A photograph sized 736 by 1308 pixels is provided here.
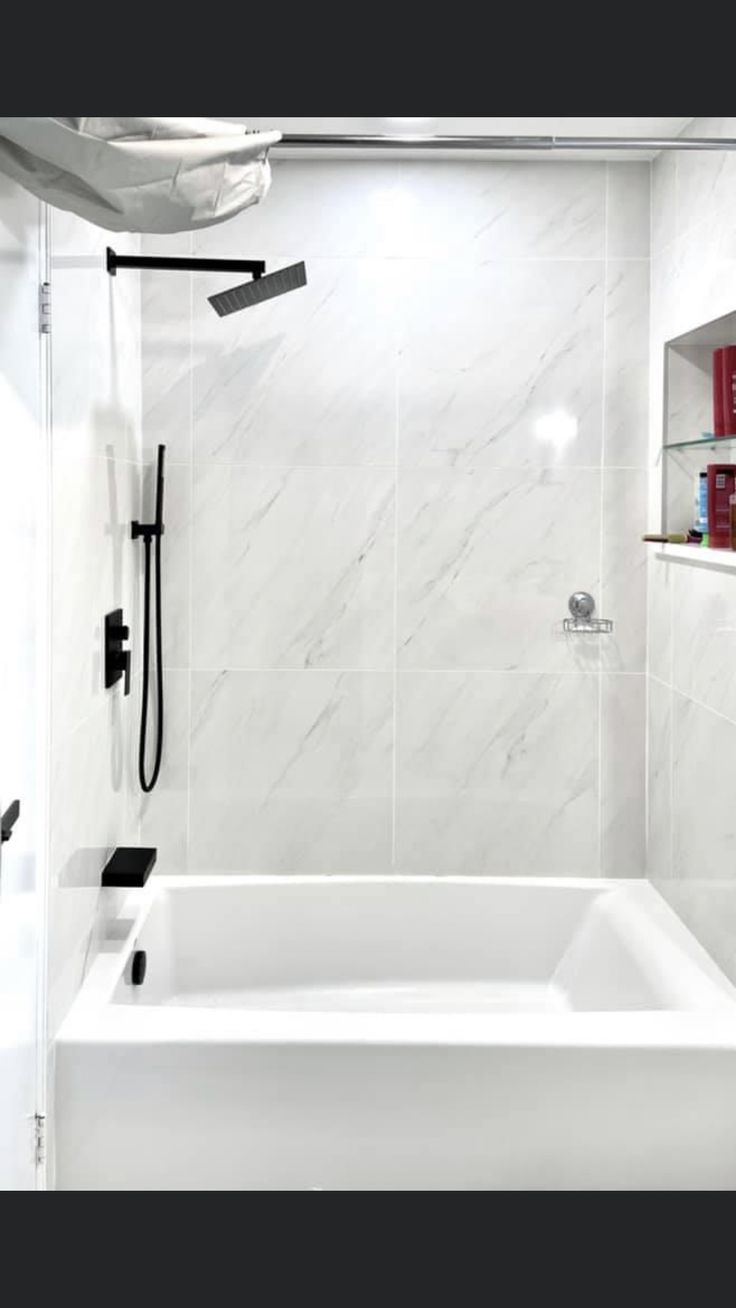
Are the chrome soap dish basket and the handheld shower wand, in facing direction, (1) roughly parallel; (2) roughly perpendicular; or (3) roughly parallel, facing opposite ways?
roughly perpendicular

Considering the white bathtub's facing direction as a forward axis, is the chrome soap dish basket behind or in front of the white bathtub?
behind

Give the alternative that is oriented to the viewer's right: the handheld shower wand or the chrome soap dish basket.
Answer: the handheld shower wand

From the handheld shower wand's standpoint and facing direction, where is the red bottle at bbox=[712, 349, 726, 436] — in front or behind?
in front

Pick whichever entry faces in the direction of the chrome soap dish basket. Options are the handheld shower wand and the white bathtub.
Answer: the handheld shower wand

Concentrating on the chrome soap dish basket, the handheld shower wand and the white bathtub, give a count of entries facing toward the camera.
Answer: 2

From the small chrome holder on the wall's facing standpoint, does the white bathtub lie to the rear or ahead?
ahead

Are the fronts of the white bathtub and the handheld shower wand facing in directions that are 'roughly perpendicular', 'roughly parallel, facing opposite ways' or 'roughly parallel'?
roughly perpendicular

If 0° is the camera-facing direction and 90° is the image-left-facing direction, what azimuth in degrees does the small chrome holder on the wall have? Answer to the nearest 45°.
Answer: approximately 0°

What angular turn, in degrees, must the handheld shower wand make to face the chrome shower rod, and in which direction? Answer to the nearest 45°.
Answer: approximately 45° to its right

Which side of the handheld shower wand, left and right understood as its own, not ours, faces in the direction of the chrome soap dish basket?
front

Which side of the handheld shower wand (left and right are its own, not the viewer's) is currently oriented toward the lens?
right
